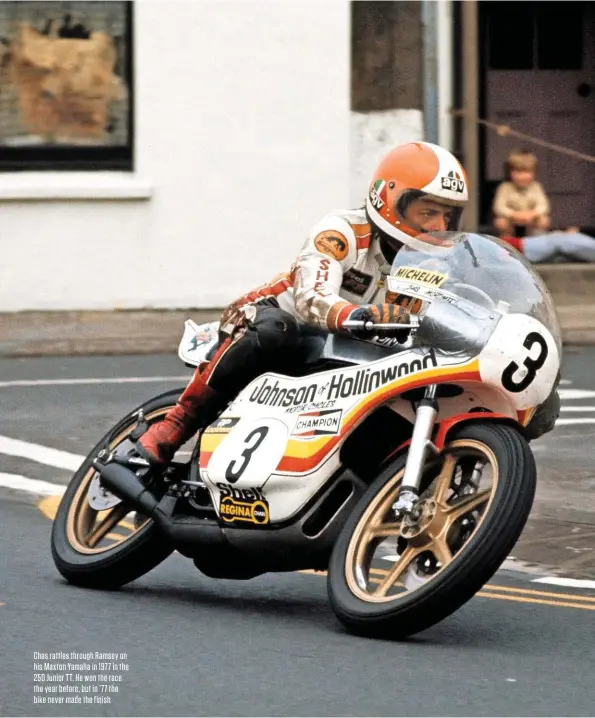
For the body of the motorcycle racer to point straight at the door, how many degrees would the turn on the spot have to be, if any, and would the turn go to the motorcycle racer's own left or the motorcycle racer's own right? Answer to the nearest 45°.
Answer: approximately 135° to the motorcycle racer's own left

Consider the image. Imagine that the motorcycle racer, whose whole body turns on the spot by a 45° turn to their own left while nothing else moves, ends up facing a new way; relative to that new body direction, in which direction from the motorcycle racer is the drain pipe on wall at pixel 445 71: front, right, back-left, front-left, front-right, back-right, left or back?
left

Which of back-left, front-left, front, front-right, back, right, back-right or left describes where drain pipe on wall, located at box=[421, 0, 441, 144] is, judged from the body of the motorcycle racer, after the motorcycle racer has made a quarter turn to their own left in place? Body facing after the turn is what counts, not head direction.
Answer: front-left

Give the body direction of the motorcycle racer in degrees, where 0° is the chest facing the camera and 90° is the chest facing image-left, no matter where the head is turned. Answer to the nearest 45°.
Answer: approximately 315°

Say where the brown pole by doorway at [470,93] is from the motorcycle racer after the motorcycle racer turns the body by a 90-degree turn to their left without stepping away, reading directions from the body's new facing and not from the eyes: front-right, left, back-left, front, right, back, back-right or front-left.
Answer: front-left
